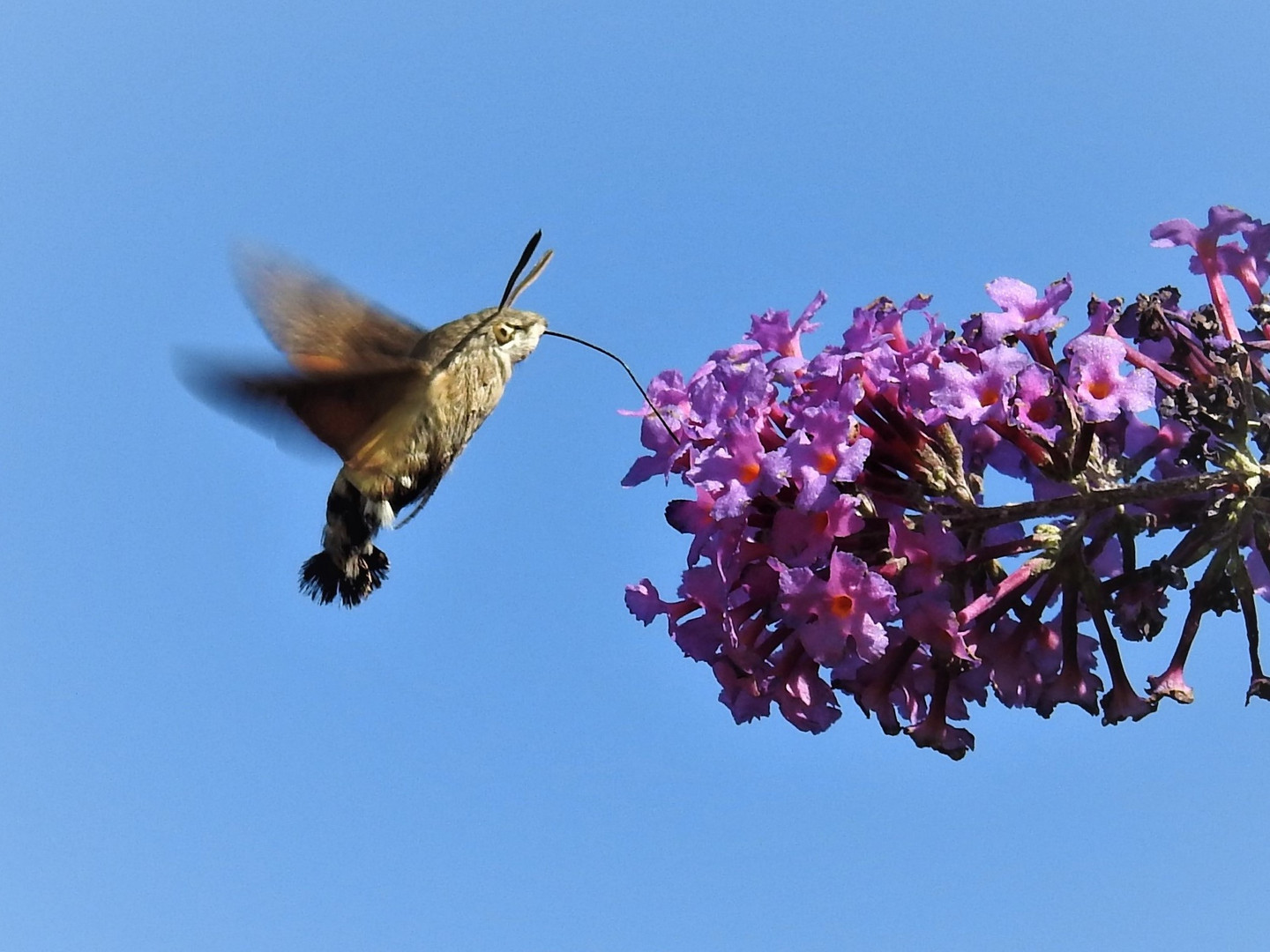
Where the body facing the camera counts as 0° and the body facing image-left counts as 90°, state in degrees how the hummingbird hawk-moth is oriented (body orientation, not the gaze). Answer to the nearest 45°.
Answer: approximately 270°

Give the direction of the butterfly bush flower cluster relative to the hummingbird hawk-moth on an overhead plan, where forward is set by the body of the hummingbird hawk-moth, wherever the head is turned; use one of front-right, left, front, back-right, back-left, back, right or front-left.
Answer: front-right
